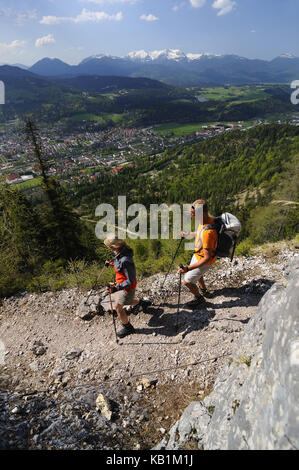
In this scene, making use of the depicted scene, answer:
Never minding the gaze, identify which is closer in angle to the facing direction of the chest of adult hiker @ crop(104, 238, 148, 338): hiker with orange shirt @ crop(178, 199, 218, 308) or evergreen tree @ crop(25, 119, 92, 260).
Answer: the evergreen tree

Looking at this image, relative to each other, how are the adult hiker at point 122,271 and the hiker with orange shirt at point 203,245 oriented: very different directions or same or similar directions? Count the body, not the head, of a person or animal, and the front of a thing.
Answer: same or similar directions

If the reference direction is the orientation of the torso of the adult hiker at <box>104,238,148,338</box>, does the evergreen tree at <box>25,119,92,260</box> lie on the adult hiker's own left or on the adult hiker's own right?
on the adult hiker's own right

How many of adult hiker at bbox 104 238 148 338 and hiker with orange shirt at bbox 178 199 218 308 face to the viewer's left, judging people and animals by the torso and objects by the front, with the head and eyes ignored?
2

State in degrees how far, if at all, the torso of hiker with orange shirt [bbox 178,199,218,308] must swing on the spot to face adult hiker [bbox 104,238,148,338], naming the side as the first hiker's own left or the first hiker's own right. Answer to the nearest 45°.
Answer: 0° — they already face them

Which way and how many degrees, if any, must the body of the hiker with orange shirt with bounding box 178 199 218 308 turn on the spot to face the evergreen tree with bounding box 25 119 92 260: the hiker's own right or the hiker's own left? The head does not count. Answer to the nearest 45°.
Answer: approximately 45° to the hiker's own right

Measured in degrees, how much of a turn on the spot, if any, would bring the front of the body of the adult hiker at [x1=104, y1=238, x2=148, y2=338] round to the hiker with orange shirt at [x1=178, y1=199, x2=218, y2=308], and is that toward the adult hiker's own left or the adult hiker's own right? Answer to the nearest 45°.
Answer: approximately 180°

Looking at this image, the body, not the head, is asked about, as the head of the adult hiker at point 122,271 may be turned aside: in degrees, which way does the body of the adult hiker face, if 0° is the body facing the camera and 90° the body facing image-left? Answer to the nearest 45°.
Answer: approximately 90°

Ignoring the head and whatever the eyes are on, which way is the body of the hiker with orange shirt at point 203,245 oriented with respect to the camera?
to the viewer's left

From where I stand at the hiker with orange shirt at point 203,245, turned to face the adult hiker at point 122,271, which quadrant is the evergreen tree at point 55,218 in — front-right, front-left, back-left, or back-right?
front-right
